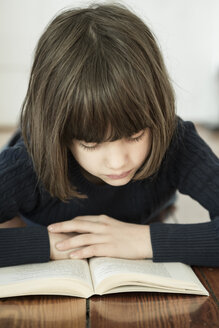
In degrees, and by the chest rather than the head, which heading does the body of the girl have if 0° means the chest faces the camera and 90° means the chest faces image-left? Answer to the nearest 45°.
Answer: approximately 0°
